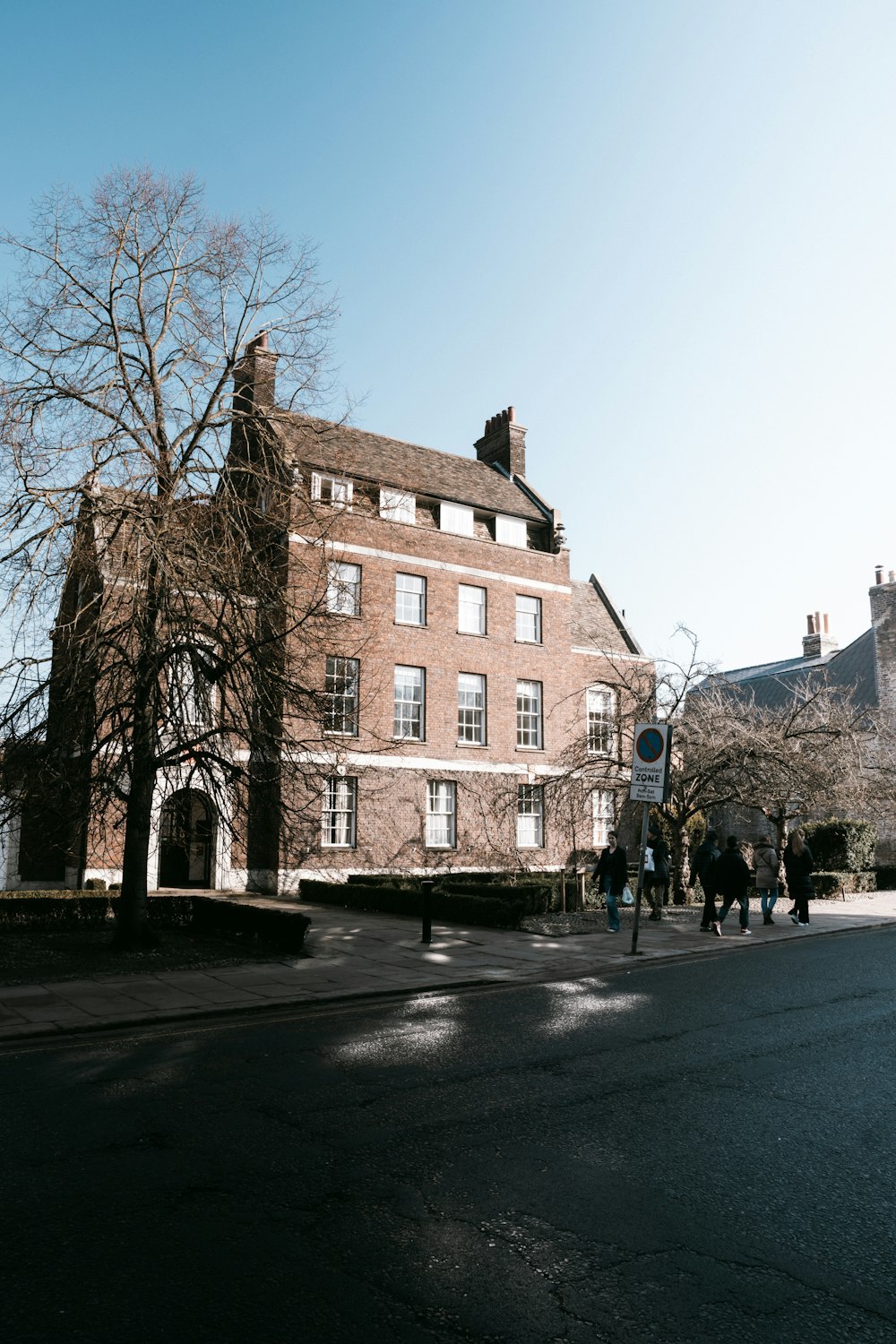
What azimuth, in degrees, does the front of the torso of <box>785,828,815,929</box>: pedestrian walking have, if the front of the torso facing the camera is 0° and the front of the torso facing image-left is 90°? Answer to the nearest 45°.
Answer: approximately 225°

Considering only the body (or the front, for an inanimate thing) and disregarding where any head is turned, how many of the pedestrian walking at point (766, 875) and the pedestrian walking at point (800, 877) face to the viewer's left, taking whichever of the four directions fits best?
0

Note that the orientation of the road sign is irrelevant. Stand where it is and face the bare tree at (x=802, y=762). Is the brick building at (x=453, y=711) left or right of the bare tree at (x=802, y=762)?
left

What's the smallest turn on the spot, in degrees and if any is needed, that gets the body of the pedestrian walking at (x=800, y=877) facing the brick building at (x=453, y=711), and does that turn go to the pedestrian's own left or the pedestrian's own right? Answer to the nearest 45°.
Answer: approximately 90° to the pedestrian's own left

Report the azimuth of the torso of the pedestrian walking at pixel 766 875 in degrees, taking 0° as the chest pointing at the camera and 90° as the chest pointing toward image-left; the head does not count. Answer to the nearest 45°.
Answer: approximately 225°

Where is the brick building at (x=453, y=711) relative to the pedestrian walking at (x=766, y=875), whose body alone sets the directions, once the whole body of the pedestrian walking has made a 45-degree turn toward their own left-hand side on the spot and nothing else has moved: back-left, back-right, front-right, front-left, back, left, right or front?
front-left
